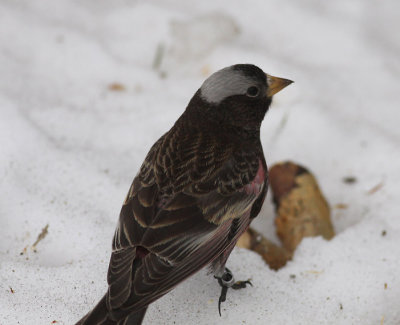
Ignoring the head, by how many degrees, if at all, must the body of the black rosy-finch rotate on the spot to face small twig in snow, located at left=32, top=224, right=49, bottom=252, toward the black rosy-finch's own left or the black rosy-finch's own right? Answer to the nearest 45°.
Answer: approximately 135° to the black rosy-finch's own left

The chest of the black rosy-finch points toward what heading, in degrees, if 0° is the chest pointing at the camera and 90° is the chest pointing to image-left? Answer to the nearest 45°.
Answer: approximately 225°
